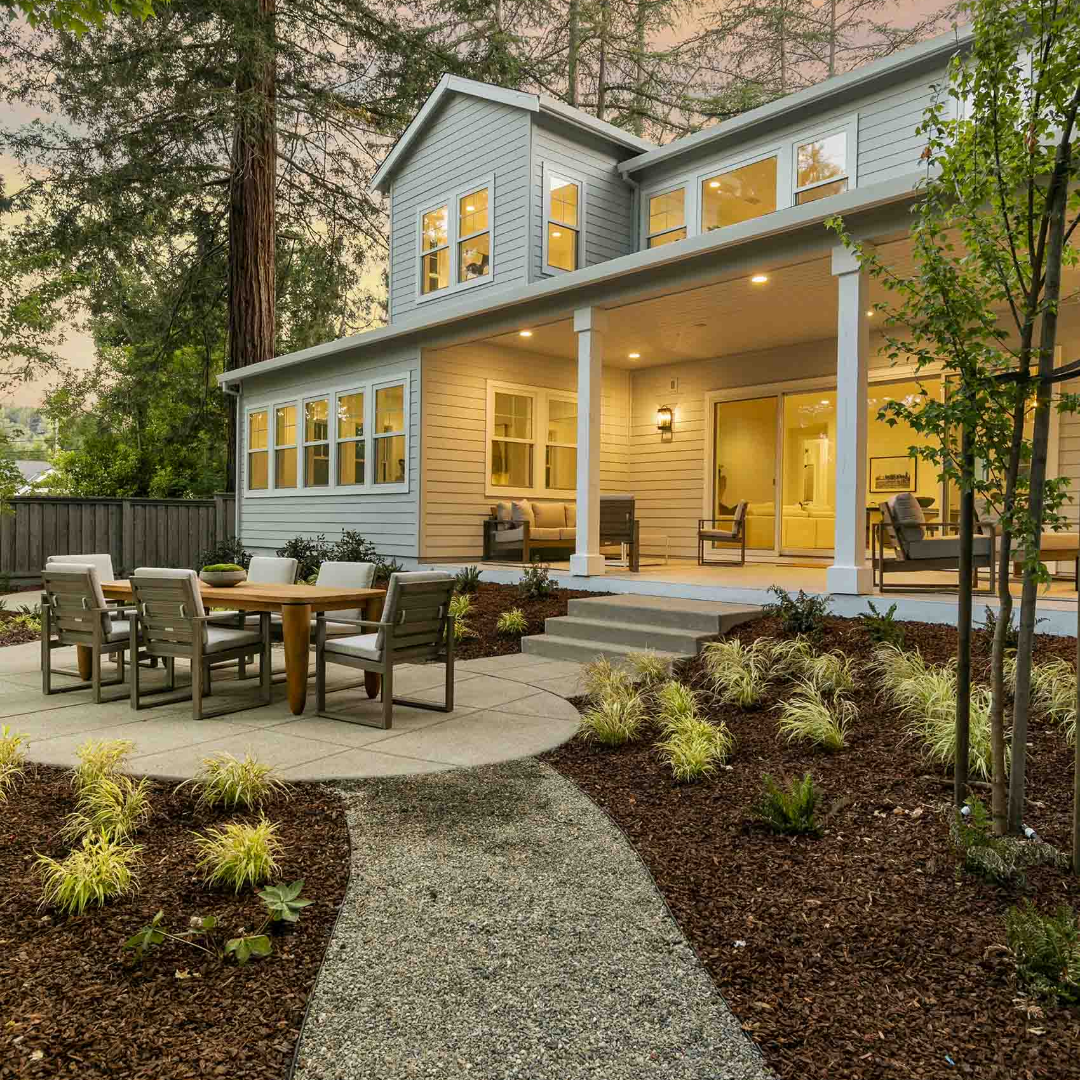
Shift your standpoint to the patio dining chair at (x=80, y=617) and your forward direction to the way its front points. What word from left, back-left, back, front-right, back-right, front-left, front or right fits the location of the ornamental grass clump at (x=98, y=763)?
back-right

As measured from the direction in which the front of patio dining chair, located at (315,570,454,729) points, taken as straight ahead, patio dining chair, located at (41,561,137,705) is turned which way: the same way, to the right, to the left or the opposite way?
to the right

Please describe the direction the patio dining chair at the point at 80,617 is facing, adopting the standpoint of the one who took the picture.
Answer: facing away from the viewer and to the right of the viewer

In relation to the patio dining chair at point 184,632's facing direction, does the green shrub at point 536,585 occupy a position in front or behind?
in front

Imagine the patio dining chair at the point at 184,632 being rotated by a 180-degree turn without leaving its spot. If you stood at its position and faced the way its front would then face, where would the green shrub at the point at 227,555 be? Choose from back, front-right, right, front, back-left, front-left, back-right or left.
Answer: back-right

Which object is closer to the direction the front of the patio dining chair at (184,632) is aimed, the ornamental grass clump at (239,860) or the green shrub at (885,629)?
the green shrub

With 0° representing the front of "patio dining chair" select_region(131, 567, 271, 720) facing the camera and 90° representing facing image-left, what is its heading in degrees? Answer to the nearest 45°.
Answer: approximately 225°
